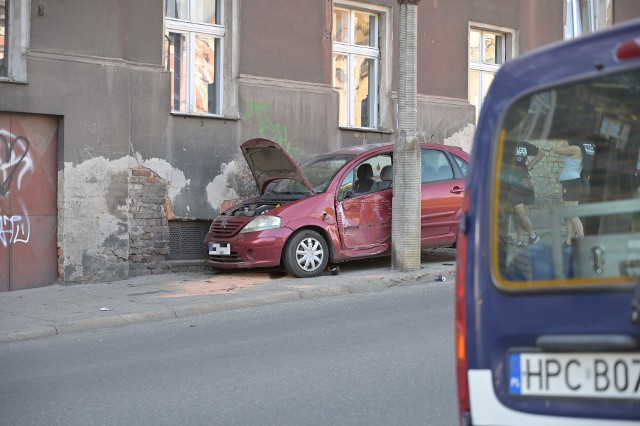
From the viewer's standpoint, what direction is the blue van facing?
away from the camera

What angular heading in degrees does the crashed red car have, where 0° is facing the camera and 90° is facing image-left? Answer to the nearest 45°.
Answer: approximately 45°

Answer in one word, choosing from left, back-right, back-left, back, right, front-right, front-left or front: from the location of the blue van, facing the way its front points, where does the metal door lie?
front-left

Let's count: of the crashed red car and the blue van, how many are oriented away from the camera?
1

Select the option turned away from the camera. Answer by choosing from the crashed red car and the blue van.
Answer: the blue van

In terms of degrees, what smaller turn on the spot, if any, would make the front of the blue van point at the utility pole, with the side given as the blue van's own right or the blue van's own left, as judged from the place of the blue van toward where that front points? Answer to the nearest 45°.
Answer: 0° — it already faces it
